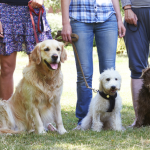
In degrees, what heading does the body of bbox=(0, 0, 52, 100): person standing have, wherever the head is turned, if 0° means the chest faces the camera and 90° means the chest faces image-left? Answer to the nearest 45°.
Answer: approximately 0°

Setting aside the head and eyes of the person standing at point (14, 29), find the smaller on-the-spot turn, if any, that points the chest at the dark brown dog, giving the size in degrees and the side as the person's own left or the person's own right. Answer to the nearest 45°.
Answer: approximately 90° to the person's own left

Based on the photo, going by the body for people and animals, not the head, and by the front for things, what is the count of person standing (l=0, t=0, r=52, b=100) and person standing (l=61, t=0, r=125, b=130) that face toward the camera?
2

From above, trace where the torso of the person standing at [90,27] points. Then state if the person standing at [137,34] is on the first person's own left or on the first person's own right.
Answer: on the first person's own left

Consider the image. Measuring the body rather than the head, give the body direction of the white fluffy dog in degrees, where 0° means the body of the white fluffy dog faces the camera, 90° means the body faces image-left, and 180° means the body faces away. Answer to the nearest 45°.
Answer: approximately 315°

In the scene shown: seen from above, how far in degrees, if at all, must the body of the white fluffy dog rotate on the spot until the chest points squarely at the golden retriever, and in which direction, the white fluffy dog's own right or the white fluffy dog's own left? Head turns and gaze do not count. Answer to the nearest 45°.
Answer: approximately 135° to the white fluffy dog's own right

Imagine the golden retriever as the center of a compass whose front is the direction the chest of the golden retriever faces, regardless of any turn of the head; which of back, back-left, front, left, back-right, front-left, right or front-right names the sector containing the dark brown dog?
front-left

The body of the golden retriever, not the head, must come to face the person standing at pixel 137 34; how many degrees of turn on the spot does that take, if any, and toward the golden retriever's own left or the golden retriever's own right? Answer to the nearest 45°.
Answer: approximately 45° to the golden retriever's own left

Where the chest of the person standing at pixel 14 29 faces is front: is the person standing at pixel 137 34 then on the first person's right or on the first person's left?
on the first person's left

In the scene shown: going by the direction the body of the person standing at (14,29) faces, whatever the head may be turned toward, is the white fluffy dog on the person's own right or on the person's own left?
on the person's own left

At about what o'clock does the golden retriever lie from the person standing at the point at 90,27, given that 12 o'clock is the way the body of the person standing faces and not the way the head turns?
The golden retriever is roughly at 2 o'clock from the person standing.
